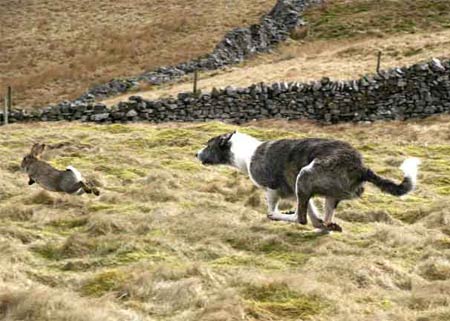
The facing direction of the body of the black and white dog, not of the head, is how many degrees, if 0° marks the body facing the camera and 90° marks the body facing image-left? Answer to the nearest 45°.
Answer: approximately 90°

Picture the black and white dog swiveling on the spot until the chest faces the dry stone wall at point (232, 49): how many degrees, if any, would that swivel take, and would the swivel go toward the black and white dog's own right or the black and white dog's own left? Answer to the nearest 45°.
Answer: approximately 90° to the black and white dog's own right

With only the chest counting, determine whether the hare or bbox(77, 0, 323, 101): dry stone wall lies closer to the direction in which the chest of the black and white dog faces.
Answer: the hare

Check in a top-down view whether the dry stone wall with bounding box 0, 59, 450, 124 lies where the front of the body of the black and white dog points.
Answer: no

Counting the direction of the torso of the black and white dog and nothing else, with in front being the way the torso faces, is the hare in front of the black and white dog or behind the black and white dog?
in front

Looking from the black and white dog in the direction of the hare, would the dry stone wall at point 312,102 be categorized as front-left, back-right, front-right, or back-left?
front-right
